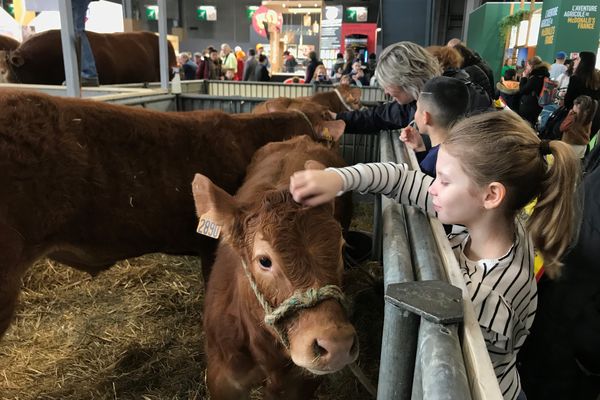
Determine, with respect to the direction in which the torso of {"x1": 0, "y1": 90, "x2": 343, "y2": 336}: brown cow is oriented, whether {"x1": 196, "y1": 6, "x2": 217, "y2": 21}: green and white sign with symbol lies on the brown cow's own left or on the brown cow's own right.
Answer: on the brown cow's own left

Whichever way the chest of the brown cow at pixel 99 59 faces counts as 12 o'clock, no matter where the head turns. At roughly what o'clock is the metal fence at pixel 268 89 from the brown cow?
The metal fence is roughly at 6 o'clock from the brown cow.

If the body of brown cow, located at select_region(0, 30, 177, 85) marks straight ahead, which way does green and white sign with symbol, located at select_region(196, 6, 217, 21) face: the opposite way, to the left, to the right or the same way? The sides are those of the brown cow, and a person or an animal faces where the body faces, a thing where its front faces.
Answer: to the left

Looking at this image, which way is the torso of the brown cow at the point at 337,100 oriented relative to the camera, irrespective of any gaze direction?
to the viewer's right

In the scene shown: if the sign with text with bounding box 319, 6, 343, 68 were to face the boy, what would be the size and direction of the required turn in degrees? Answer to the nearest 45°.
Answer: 0° — it already faces them

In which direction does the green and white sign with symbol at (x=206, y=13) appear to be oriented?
toward the camera

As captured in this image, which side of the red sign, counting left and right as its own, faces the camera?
front

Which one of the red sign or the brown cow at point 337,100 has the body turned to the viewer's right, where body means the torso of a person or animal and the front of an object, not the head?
the brown cow

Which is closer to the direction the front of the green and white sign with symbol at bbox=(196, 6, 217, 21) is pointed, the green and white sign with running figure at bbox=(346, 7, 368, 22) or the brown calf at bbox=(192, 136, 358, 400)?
the brown calf

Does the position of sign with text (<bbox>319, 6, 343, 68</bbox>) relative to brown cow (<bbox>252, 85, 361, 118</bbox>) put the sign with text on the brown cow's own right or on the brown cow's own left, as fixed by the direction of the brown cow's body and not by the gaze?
on the brown cow's own left

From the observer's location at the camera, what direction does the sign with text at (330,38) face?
facing the viewer

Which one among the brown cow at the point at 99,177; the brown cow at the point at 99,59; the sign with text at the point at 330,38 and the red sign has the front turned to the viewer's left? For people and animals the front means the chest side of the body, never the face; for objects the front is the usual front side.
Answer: the brown cow at the point at 99,59

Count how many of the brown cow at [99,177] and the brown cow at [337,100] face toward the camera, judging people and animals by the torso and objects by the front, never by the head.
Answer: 0

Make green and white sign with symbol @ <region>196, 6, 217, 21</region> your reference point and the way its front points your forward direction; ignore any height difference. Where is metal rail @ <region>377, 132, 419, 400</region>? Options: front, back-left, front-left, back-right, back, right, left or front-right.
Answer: front

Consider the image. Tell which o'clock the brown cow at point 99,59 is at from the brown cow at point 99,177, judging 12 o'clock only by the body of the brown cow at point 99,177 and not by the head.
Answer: the brown cow at point 99,59 is roughly at 9 o'clock from the brown cow at point 99,177.

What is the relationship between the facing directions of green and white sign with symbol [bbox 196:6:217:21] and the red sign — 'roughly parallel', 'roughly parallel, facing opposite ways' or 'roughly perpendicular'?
roughly parallel

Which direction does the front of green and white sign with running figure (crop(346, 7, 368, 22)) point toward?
toward the camera

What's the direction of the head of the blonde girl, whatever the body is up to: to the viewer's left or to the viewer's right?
to the viewer's left

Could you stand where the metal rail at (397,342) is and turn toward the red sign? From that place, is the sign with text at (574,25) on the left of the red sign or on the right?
right
